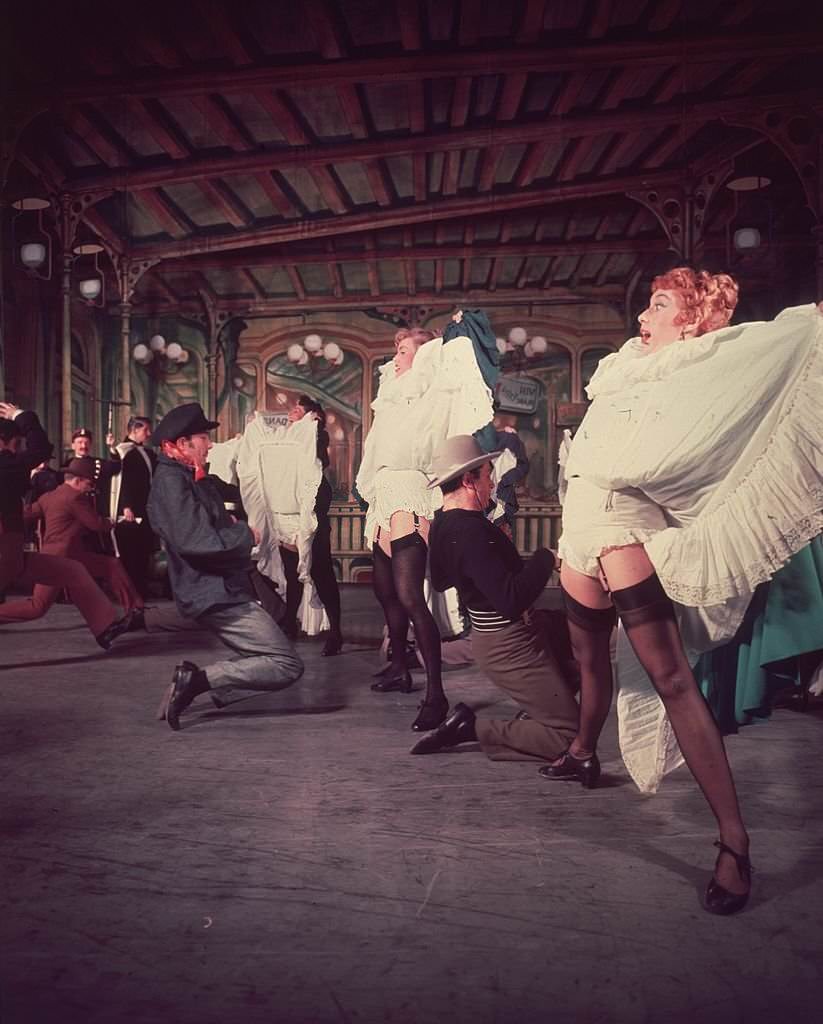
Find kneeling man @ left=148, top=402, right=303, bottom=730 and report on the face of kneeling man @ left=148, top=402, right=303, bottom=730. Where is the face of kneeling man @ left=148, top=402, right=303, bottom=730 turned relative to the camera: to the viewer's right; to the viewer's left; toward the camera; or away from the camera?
to the viewer's right

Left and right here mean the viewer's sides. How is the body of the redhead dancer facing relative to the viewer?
facing the viewer and to the left of the viewer

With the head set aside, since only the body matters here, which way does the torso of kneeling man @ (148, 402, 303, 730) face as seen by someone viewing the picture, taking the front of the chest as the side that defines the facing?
to the viewer's right

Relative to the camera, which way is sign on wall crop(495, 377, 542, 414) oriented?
toward the camera

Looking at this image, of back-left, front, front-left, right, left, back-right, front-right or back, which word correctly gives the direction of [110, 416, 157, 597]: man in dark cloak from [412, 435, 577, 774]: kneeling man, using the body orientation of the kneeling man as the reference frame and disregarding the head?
back-left

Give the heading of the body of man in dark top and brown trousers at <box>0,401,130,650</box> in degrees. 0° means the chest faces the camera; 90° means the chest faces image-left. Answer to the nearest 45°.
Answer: approximately 270°

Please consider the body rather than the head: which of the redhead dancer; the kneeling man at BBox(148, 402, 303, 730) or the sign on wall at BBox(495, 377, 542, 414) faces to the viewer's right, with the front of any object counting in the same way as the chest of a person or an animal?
the kneeling man

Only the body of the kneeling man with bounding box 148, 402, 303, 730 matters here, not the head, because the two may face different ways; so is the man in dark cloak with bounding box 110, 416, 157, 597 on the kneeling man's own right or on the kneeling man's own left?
on the kneeling man's own left

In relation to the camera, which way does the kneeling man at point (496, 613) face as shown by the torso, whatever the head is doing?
to the viewer's right
